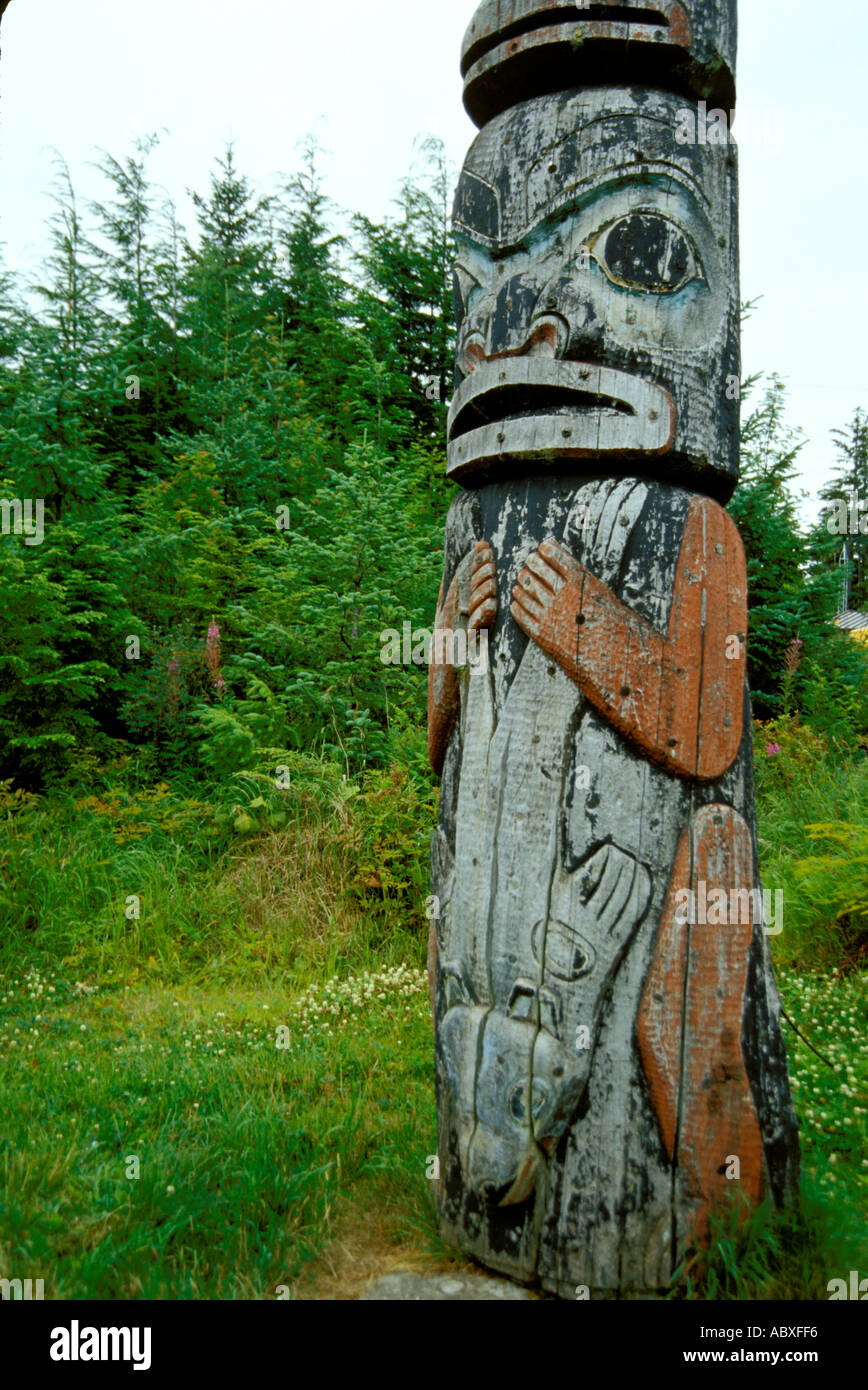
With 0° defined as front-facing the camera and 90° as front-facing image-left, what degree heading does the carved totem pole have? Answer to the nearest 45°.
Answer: approximately 45°
